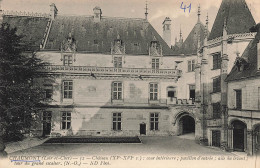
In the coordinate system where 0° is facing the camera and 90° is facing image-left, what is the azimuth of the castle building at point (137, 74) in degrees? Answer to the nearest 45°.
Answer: approximately 0°
